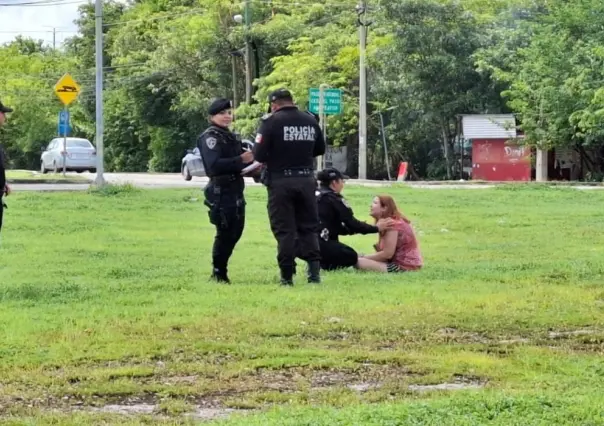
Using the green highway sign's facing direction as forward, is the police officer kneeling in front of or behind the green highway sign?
in front

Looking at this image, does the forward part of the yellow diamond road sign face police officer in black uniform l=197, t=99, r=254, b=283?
yes

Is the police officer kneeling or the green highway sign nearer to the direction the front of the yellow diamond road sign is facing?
the police officer kneeling

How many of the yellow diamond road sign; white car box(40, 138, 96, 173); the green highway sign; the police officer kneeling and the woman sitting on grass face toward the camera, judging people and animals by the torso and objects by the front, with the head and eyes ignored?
2

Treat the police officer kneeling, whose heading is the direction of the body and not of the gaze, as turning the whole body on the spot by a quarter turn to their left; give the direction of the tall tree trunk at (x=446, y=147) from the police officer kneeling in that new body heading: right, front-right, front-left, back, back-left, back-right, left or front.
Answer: front

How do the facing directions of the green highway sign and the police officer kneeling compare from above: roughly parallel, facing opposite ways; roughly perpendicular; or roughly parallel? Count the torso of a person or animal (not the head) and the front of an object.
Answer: roughly perpendicular

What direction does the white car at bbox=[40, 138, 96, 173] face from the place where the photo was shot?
facing away from the viewer and to the left of the viewer

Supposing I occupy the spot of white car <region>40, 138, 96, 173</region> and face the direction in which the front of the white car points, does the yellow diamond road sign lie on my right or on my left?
on my left

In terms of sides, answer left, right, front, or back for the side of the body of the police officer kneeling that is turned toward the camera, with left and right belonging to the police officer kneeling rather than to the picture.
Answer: right

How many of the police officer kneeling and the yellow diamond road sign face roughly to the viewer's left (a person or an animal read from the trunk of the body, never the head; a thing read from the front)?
0

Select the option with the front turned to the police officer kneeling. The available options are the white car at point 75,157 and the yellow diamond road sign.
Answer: the yellow diamond road sign

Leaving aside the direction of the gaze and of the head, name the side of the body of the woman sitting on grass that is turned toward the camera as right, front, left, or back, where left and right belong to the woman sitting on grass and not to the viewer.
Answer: left

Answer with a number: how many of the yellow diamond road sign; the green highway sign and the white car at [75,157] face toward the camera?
2

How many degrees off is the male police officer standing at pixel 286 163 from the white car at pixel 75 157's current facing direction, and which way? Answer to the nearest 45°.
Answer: approximately 135° to its left

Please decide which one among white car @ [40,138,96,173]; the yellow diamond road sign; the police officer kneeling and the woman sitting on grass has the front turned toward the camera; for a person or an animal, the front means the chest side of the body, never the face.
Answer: the yellow diamond road sign
